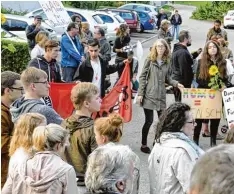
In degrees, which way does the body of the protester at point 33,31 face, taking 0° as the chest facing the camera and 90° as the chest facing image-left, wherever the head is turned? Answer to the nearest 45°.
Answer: approximately 315°

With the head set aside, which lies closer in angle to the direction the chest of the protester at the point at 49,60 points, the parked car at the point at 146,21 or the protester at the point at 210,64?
the protester

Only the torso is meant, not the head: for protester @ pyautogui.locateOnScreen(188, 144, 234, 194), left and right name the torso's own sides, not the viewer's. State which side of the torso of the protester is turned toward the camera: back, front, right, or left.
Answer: back

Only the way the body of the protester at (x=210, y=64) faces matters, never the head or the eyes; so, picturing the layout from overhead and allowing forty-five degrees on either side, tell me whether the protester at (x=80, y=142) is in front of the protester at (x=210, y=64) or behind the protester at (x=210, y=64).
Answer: in front

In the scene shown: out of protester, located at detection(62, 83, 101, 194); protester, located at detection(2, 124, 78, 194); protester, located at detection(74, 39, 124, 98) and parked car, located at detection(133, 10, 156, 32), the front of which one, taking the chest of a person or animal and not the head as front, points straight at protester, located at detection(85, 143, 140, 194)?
protester, located at detection(74, 39, 124, 98)

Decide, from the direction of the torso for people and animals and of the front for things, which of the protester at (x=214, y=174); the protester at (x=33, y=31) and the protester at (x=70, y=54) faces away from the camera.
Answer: the protester at (x=214, y=174)

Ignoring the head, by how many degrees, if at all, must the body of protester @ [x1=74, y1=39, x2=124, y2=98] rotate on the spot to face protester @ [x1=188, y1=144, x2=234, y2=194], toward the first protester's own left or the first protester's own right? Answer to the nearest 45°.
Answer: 0° — they already face them

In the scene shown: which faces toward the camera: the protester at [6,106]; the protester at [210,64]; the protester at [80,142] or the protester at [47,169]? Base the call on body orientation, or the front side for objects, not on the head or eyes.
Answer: the protester at [210,64]

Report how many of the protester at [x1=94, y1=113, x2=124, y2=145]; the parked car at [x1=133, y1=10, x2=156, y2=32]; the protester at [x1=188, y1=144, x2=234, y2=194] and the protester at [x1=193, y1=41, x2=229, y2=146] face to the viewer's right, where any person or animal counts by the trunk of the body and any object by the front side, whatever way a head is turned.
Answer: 0

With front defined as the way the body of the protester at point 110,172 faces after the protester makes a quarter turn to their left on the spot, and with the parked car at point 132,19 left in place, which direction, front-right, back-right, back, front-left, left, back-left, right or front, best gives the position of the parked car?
front-right

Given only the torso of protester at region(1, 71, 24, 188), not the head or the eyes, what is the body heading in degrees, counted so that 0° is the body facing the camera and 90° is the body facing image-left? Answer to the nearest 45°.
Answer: approximately 270°

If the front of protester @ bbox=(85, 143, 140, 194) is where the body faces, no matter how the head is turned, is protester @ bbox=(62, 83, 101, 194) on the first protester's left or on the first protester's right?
on the first protester's left

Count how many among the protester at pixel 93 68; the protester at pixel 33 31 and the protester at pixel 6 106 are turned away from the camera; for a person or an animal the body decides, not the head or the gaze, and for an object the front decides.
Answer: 0

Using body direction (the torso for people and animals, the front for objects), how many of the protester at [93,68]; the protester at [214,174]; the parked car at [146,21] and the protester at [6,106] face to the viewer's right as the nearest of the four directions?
1

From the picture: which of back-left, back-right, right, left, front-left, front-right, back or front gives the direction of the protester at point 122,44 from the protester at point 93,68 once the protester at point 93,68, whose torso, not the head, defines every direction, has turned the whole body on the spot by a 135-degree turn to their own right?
front-right

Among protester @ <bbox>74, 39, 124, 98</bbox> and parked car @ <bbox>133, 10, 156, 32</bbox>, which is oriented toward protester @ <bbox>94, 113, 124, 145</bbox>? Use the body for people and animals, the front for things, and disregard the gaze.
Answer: protester @ <bbox>74, 39, 124, 98</bbox>
